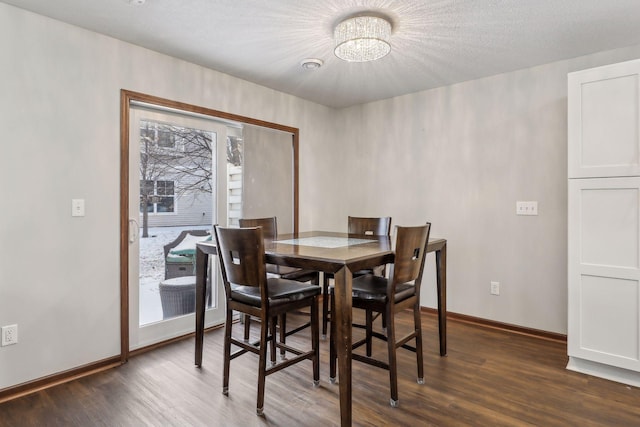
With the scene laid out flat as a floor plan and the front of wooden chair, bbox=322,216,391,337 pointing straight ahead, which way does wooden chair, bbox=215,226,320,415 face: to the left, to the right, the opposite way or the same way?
the opposite way

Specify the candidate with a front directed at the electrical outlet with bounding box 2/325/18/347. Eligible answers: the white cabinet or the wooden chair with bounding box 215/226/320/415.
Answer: the white cabinet

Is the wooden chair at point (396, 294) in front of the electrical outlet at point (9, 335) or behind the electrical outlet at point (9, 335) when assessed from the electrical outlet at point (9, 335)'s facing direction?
in front

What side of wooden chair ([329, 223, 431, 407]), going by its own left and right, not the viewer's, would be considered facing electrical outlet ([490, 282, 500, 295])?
right

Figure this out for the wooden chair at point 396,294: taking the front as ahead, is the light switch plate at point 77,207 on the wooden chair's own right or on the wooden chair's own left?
on the wooden chair's own left

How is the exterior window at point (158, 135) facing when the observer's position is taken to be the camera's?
facing the viewer and to the right of the viewer

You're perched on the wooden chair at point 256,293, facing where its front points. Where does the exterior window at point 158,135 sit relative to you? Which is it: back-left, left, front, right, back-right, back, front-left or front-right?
left

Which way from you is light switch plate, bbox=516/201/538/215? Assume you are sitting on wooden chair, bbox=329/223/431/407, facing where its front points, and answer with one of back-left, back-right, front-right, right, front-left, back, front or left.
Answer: right

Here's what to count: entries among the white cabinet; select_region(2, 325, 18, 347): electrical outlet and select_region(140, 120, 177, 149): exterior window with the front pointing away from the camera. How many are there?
0

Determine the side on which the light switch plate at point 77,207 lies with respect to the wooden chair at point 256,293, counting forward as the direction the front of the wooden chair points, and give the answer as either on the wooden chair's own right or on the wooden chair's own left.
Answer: on the wooden chair's own left

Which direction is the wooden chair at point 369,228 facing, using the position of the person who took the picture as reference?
facing the viewer and to the left of the viewer
